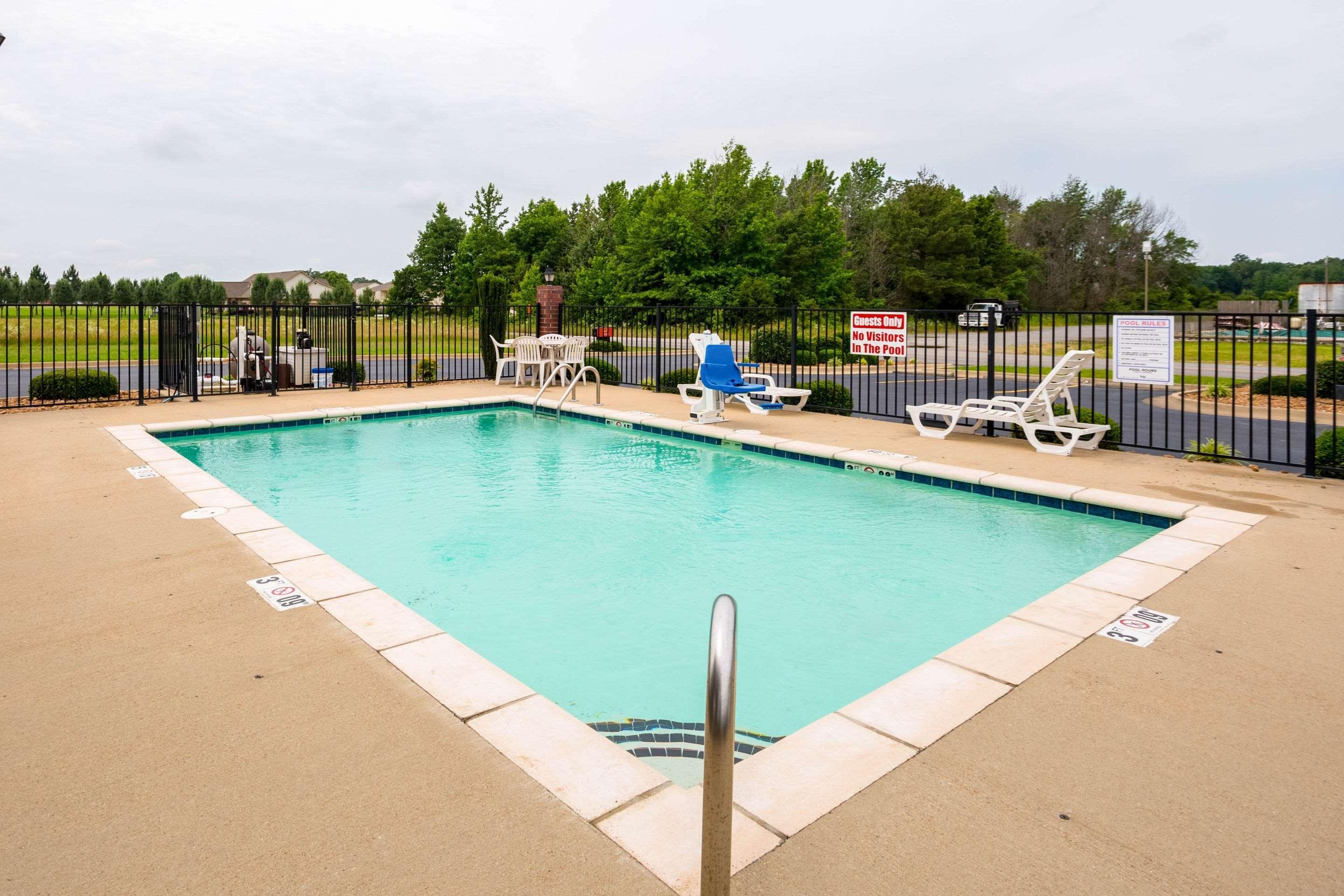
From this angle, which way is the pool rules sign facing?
toward the camera

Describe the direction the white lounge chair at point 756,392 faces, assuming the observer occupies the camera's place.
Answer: facing to the right of the viewer

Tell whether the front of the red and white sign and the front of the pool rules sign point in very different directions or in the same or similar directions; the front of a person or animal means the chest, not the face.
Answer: same or similar directions

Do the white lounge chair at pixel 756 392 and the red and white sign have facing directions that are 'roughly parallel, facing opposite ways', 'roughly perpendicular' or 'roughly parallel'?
roughly perpendicular

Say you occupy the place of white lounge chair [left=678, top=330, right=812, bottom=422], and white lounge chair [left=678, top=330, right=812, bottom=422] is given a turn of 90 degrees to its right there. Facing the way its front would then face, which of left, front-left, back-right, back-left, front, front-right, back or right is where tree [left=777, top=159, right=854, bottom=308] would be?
back

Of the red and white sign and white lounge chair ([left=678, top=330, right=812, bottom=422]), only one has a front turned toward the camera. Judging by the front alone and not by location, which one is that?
the red and white sign

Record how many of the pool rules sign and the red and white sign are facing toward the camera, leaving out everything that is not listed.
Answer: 2

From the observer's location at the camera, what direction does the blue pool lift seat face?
facing the viewer and to the right of the viewer

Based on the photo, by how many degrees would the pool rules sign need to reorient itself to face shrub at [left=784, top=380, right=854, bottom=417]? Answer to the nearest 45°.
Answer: approximately 135° to its right

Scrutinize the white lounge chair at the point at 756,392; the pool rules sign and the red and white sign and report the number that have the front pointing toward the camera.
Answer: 2

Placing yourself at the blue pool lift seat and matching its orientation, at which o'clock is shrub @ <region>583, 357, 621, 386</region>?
The shrub is roughly at 7 o'clock from the blue pool lift seat.

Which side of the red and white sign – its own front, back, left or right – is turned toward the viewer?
front

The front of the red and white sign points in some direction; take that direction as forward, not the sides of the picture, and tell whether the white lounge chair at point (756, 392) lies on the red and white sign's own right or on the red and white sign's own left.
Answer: on the red and white sign's own right

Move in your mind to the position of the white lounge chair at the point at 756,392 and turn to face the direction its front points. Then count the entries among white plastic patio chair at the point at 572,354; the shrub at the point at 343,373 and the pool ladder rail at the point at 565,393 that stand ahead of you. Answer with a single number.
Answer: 0
